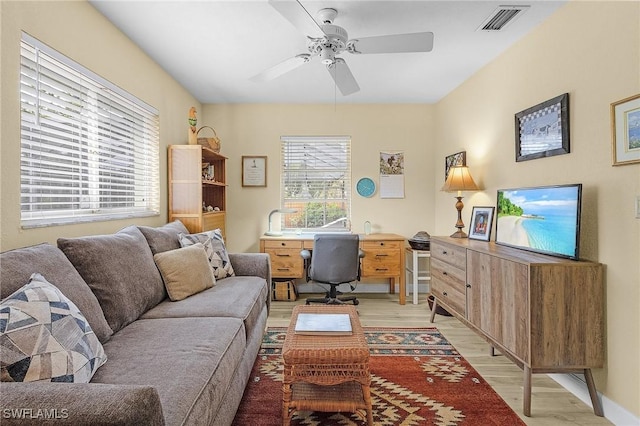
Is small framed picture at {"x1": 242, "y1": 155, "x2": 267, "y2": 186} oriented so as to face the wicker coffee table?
yes

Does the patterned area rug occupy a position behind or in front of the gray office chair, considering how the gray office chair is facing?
behind

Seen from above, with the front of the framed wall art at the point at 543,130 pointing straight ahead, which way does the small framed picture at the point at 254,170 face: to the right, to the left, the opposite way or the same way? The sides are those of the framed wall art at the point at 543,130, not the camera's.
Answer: to the left

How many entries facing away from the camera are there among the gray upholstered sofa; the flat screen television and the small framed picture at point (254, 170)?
0

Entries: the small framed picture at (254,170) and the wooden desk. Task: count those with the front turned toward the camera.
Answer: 2

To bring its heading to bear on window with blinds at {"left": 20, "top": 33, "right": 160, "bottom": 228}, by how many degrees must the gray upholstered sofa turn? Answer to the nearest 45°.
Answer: approximately 135° to its left

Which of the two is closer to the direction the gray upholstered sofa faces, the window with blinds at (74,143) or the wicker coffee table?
the wicker coffee table

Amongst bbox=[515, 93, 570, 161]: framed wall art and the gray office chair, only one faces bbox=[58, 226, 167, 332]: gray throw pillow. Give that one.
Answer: the framed wall art

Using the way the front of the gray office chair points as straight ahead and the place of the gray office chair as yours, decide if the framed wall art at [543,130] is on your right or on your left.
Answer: on your right

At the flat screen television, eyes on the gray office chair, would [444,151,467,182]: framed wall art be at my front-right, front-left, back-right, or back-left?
front-right

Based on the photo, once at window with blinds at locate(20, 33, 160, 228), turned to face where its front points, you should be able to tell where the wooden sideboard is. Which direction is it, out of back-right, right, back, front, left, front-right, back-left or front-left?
front

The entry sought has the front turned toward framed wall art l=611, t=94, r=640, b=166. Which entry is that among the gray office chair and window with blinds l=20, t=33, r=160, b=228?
the window with blinds

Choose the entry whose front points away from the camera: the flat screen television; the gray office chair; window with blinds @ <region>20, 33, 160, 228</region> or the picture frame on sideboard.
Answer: the gray office chair

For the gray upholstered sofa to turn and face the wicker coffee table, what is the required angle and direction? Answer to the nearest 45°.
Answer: approximately 45° to its left

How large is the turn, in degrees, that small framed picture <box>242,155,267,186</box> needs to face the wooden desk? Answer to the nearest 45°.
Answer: approximately 45° to its left

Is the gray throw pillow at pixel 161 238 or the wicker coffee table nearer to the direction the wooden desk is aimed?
the wicker coffee table

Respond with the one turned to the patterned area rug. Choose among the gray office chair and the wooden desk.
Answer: the wooden desk

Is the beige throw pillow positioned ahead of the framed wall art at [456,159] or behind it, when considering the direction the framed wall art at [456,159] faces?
ahead

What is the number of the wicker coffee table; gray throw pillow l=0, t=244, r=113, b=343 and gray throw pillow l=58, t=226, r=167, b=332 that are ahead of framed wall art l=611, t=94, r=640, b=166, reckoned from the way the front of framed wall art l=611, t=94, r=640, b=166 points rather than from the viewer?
3

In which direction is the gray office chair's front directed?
away from the camera
